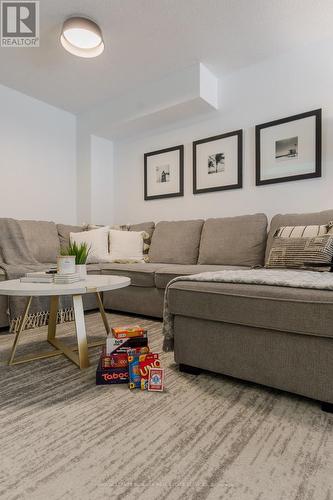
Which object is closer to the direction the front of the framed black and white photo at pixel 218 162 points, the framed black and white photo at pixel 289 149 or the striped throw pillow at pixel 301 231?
the striped throw pillow

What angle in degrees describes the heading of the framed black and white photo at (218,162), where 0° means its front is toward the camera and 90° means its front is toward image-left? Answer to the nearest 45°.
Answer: approximately 45°

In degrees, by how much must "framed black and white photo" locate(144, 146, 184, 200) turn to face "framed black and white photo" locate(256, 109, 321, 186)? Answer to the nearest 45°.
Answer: approximately 90° to its left
